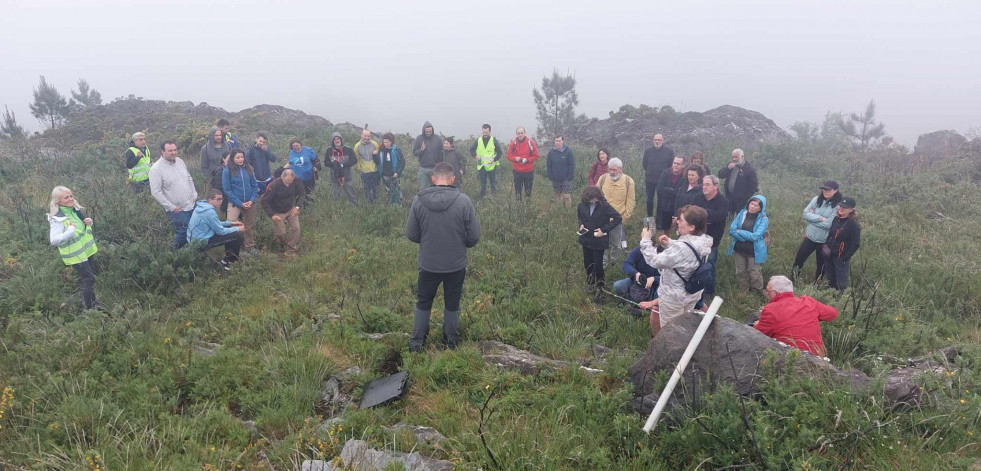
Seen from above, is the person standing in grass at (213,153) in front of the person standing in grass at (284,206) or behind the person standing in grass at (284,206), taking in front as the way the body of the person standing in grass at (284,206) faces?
behind

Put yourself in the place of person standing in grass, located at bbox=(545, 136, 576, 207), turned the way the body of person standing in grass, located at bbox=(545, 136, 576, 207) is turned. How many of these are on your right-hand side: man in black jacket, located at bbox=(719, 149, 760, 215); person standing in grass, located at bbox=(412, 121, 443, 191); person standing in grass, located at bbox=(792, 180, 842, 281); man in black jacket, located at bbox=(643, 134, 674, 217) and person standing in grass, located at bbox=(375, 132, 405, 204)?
2

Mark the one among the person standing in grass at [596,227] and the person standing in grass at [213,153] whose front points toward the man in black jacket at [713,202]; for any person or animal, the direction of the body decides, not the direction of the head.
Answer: the person standing in grass at [213,153]

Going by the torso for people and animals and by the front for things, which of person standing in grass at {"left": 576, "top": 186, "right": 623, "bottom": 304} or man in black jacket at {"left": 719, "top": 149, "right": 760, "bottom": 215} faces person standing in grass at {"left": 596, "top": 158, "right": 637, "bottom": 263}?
the man in black jacket

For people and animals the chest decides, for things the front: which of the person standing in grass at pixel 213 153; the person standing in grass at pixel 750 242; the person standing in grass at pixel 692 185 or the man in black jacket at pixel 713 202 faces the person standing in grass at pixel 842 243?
the person standing in grass at pixel 213 153

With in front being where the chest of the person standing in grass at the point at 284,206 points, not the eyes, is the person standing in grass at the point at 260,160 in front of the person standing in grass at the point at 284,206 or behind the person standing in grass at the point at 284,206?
behind

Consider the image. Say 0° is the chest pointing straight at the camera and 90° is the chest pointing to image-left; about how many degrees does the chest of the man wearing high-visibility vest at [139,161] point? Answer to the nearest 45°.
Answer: approximately 315°

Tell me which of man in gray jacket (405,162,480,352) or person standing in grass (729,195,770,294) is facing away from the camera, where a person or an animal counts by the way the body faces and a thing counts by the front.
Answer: the man in gray jacket

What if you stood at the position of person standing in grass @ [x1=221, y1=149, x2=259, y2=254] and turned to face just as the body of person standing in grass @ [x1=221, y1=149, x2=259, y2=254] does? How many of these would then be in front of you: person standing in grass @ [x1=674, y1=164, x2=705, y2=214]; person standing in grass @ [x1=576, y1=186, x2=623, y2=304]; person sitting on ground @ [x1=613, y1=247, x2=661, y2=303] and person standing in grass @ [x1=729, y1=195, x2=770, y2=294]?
4

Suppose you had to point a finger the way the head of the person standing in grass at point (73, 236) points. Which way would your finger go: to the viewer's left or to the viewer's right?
to the viewer's right
